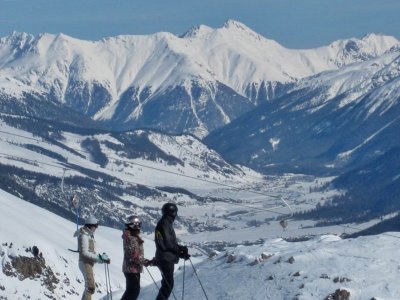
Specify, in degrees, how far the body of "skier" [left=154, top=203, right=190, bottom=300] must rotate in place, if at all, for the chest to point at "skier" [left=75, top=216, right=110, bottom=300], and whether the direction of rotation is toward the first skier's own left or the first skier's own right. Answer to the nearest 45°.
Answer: approximately 180°

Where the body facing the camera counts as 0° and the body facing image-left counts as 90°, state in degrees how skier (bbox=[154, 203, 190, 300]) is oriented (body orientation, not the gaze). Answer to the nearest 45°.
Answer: approximately 270°

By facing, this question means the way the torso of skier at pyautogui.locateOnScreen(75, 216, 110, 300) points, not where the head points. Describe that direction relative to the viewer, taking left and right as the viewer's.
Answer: facing to the right of the viewer

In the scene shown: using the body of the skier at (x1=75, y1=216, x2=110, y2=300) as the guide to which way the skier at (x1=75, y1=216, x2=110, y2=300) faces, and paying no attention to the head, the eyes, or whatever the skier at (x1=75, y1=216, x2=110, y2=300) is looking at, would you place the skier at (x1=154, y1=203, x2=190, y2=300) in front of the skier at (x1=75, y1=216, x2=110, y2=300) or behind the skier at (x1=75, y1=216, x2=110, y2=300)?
in front

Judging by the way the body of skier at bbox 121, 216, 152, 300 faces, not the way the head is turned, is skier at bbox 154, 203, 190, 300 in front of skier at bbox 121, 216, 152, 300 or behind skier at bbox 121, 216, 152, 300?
in front
